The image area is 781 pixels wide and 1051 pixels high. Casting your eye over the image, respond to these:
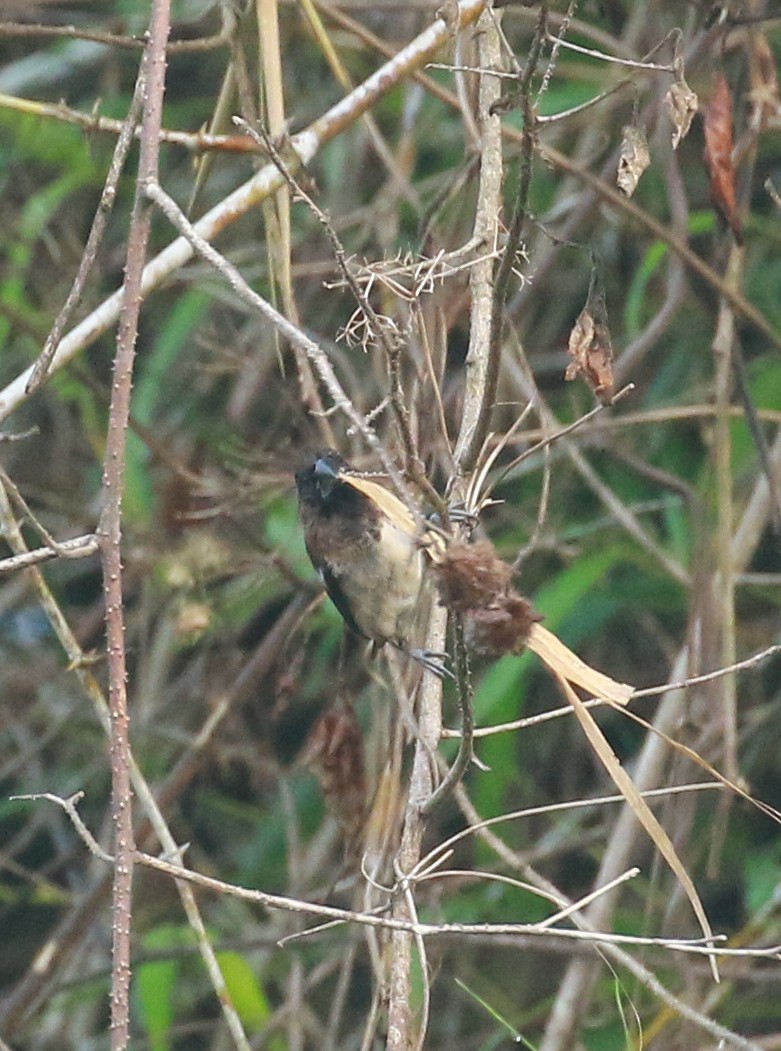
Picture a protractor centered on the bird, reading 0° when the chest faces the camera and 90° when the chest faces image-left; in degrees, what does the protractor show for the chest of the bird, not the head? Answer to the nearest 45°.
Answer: approximately 0°

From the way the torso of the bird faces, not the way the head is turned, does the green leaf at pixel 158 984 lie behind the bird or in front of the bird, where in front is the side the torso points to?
behind

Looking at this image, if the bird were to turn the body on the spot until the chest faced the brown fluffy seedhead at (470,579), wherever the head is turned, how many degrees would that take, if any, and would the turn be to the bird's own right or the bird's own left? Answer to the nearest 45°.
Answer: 0° — it already faces it
